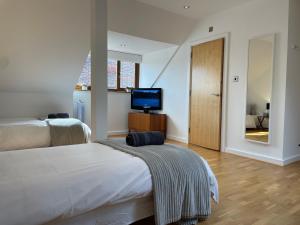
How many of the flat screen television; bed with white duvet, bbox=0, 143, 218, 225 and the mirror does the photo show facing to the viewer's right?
1

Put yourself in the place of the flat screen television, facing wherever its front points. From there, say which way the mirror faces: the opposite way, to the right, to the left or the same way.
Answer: to the right

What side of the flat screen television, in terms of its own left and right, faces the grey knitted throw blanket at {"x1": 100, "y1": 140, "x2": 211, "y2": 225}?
front

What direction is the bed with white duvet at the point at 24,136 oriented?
to the viewer's right

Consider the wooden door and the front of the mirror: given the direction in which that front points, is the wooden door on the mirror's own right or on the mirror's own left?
on the mirror's own right

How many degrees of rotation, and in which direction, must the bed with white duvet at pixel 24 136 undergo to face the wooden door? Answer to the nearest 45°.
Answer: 0° — it already faces it

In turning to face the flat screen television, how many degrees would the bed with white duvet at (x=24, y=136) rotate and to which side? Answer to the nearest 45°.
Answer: approximately 45° to its left

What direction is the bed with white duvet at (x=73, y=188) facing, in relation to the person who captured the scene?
facing to the right of the viewer

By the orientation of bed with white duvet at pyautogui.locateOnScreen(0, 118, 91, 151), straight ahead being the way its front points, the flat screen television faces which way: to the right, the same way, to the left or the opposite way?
to the right

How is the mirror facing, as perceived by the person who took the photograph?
facing the viewer and to the left of the viewer

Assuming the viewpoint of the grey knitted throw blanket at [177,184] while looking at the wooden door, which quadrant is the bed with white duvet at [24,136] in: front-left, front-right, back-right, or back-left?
front-left

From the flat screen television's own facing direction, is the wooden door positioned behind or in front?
in front

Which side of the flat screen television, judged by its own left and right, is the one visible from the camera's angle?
front

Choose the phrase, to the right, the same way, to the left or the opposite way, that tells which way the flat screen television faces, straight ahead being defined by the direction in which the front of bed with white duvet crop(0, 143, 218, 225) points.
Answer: to the right

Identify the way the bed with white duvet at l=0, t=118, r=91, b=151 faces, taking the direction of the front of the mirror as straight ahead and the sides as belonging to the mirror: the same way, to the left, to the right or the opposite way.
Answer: the opposite way
